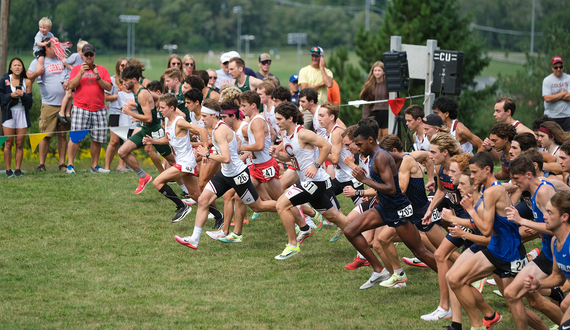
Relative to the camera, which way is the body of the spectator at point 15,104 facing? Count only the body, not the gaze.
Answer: toward the camera

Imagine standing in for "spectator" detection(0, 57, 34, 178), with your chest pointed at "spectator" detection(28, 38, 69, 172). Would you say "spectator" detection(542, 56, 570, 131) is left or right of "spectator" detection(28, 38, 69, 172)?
right

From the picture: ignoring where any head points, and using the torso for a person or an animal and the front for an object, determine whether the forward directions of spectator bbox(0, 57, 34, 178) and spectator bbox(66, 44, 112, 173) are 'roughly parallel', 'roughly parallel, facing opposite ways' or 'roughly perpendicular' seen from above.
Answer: roughly parallel

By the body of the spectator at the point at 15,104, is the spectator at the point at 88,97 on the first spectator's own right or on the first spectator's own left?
on the first spectator's own left

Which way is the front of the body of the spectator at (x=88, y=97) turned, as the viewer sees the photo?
toward the camera

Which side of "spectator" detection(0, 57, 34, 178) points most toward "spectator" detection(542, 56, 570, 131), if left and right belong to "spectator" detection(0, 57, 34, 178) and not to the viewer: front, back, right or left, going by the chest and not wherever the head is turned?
left
